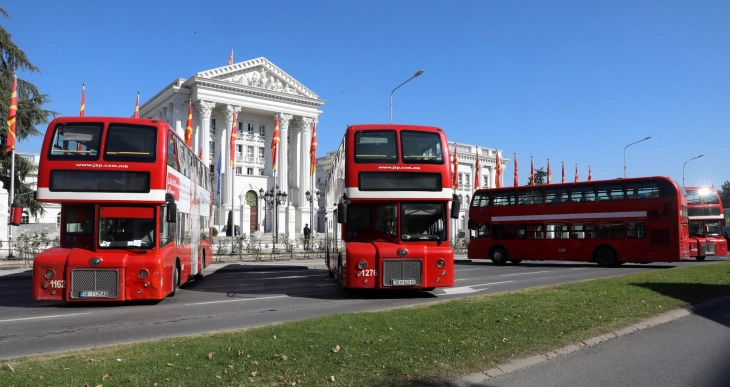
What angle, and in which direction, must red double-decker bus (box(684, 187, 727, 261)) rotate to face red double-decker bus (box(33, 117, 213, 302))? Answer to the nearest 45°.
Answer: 0° — it already faces it

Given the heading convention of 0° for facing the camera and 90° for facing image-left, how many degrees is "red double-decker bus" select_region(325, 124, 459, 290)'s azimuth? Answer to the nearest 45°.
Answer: approximately 0°

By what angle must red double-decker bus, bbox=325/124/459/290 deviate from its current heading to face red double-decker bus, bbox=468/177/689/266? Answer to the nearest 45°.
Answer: approximately 135° to its left

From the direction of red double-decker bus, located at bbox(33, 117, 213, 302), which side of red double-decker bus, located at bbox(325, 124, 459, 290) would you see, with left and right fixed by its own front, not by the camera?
right

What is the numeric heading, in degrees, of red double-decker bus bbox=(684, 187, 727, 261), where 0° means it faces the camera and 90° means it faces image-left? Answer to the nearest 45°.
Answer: approximately 0°

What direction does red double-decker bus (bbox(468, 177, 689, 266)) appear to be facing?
to the viewer's left

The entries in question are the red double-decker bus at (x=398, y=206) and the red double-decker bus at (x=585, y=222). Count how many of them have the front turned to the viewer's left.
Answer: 1

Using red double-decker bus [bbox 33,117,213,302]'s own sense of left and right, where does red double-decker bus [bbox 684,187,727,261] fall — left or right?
on its left

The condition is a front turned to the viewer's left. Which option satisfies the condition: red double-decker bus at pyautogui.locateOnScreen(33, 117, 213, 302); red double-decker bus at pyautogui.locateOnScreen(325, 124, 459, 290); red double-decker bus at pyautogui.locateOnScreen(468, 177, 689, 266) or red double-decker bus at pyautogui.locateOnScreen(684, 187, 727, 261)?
red double-decker bus at pyautogui.locateOnScreen(468, 177, 689, 266)

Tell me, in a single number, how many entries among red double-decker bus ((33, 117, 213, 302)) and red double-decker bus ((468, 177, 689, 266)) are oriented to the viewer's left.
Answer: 1
